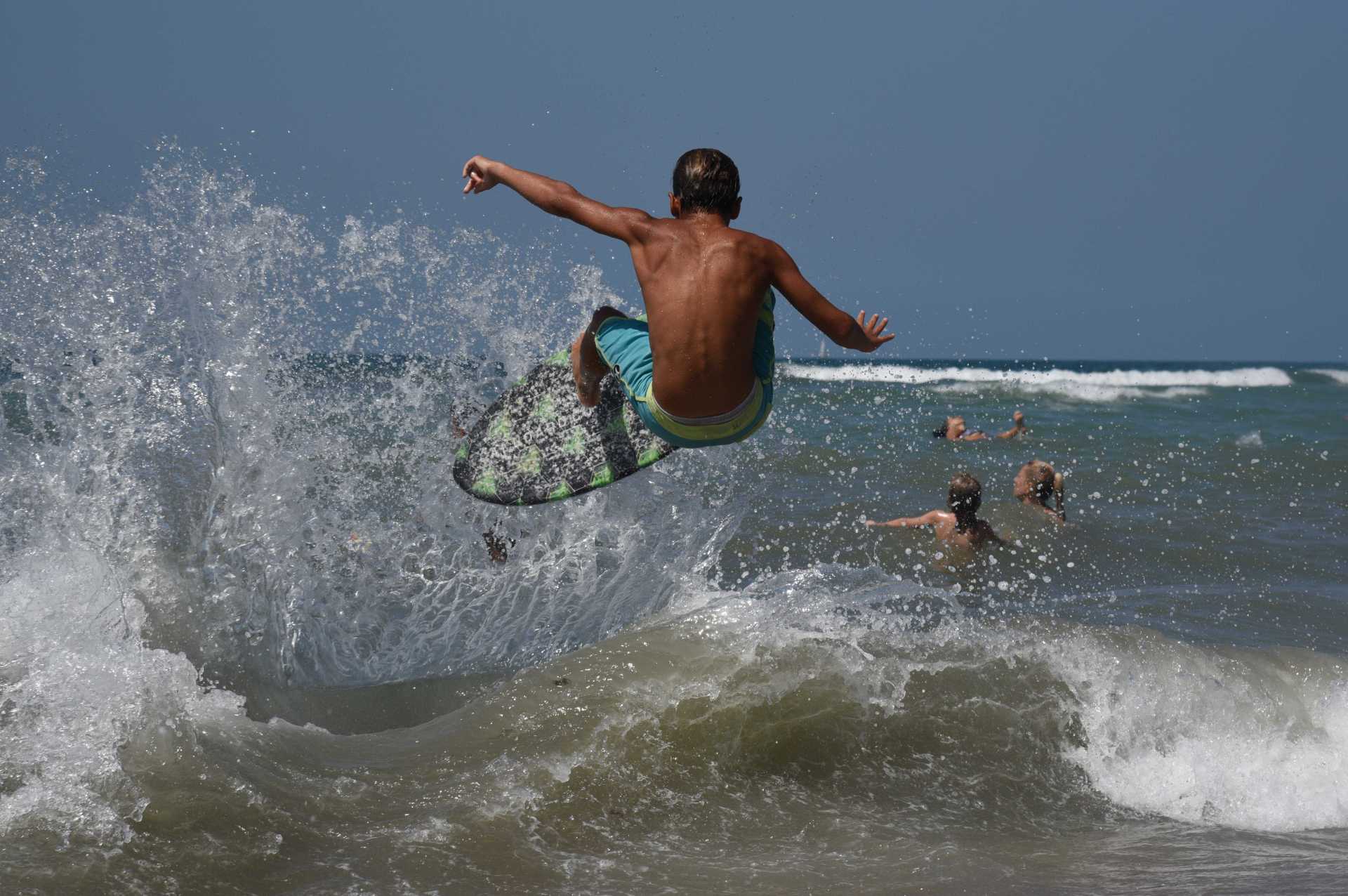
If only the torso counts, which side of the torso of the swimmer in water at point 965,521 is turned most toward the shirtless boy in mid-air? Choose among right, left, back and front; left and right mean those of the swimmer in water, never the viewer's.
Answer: back

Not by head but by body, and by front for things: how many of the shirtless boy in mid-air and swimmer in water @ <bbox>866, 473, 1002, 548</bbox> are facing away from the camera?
2

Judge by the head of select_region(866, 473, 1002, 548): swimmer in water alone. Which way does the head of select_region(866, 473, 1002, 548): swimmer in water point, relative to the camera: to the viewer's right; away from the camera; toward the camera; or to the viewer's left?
away from the camera

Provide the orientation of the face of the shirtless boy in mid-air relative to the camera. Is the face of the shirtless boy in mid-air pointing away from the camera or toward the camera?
away from the camera

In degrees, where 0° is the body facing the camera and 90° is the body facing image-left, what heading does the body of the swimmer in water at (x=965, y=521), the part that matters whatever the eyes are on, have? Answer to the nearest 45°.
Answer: approximately 180°

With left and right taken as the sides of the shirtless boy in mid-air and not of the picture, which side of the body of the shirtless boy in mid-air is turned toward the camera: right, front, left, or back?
back

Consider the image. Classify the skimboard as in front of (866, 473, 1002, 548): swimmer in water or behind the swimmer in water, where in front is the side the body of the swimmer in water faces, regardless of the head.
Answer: behind
